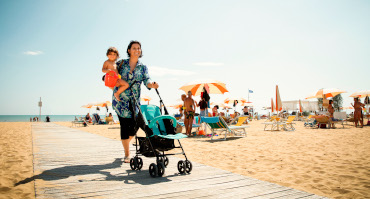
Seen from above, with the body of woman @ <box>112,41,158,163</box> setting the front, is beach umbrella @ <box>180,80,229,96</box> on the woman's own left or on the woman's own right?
on the woman's own left

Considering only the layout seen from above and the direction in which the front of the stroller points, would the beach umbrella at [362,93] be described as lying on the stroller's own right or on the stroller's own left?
on the stroller's own left

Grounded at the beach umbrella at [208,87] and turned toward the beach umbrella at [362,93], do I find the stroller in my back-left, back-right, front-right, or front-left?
back-right

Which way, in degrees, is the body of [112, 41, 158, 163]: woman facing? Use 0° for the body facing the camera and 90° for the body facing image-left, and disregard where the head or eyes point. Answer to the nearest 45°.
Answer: approximately 315°

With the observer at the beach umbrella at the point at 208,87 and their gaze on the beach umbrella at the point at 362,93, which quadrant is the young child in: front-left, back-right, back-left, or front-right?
back-right

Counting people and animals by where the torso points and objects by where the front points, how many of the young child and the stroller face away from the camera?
0

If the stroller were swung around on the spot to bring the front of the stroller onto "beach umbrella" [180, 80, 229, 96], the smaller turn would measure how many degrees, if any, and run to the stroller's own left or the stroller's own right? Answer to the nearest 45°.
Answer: approximately 135° to the stroller's own left

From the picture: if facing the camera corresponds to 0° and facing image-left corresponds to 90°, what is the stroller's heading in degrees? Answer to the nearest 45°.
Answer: approximately 315°
